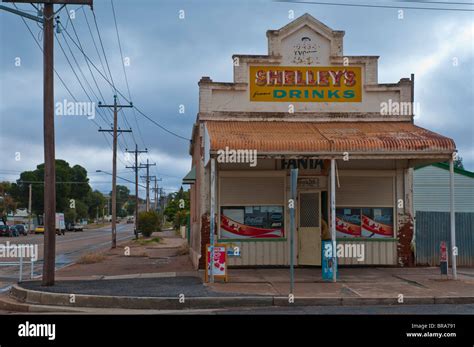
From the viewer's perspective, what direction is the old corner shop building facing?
toward the camera

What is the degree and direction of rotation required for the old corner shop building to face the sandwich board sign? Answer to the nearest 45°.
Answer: approximately 45° to its right

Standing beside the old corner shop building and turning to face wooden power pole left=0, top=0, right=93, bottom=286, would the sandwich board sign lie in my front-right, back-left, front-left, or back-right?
front-left

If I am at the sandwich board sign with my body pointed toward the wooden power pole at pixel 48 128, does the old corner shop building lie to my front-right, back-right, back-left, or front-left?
back-right

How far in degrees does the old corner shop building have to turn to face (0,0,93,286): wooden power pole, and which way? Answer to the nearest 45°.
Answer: approximately 45° to its right

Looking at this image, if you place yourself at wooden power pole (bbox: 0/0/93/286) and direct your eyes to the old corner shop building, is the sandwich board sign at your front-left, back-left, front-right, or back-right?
front-right
